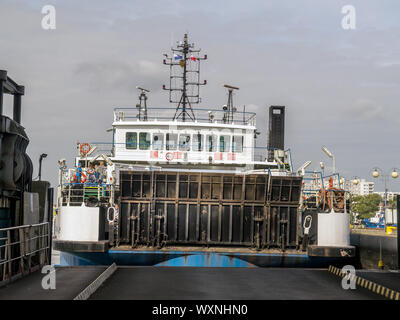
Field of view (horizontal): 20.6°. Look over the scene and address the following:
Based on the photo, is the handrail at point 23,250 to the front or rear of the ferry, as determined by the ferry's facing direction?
to the front

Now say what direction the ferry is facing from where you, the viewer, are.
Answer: facing the viewer
